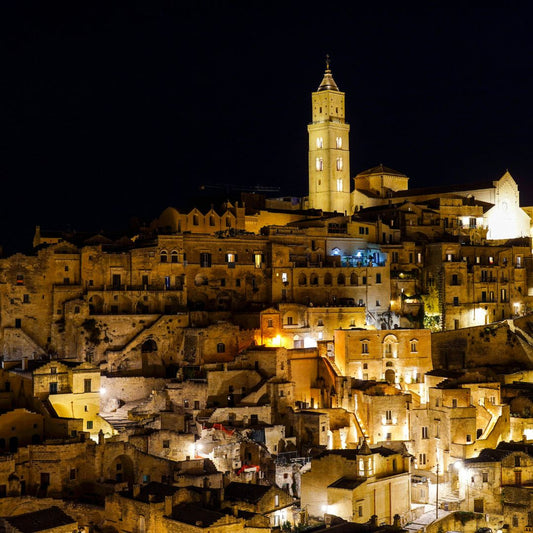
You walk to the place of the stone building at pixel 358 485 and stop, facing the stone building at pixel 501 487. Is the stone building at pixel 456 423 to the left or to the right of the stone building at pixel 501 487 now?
left

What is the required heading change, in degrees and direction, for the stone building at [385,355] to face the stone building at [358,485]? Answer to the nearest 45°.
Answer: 0° — it already faces it

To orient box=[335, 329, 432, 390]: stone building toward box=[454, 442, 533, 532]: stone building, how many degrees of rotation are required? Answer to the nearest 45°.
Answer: approximately 45° to its left

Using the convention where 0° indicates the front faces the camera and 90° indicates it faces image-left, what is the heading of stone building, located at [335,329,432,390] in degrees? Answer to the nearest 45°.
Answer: approximately 0°

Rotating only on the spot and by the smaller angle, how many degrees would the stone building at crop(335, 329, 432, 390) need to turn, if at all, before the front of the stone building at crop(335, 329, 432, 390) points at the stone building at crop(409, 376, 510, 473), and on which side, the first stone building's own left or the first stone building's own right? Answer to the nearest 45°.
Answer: approximately 45° to the first stone building's own left
